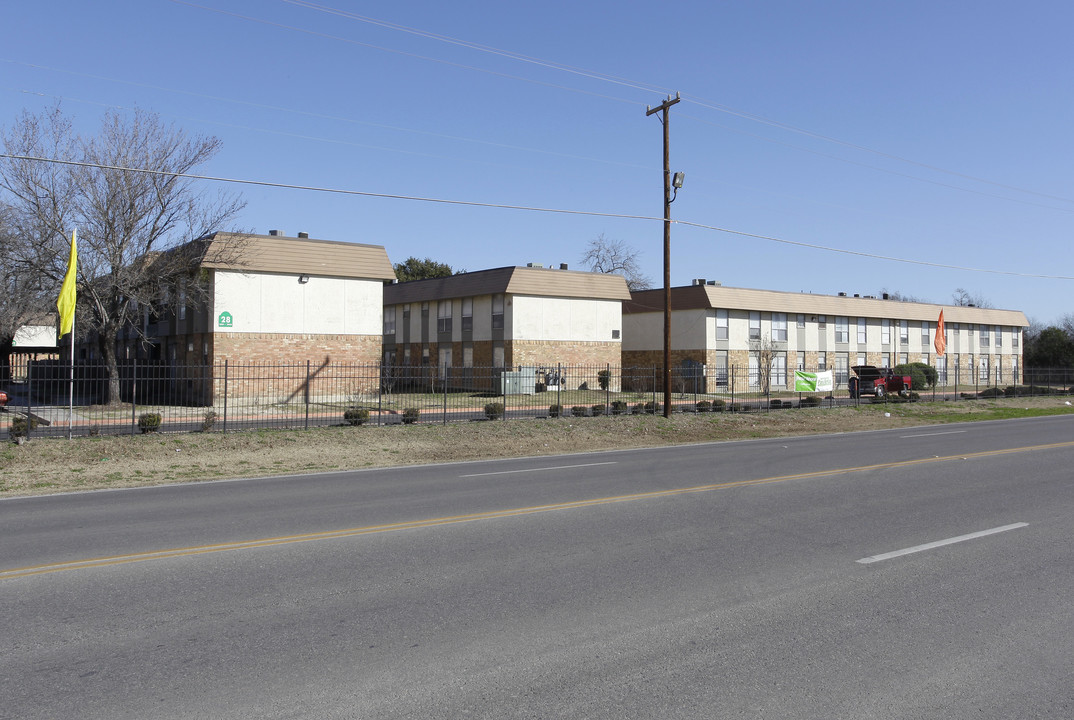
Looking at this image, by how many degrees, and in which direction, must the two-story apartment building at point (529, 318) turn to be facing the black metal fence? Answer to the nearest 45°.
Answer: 0° — it already faces it

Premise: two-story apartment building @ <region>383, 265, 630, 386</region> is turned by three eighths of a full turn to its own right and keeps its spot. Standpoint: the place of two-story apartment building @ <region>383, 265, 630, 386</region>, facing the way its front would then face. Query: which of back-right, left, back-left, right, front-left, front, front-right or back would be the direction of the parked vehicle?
right

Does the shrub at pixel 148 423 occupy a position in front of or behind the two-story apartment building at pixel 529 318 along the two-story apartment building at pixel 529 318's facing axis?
in front

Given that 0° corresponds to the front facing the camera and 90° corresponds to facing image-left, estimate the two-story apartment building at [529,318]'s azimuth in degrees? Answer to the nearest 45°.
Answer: approximately 45°
